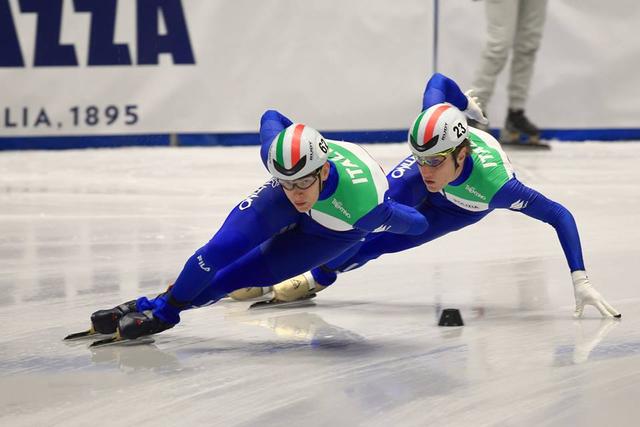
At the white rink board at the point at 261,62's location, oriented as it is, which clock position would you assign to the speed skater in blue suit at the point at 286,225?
The speed skater in blue suit is roughly at 12 o'clock from the white rink board.

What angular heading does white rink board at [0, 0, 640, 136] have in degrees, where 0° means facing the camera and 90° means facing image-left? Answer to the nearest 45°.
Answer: approximately 0°

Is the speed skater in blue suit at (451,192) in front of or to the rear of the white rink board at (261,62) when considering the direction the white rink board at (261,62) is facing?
in front
